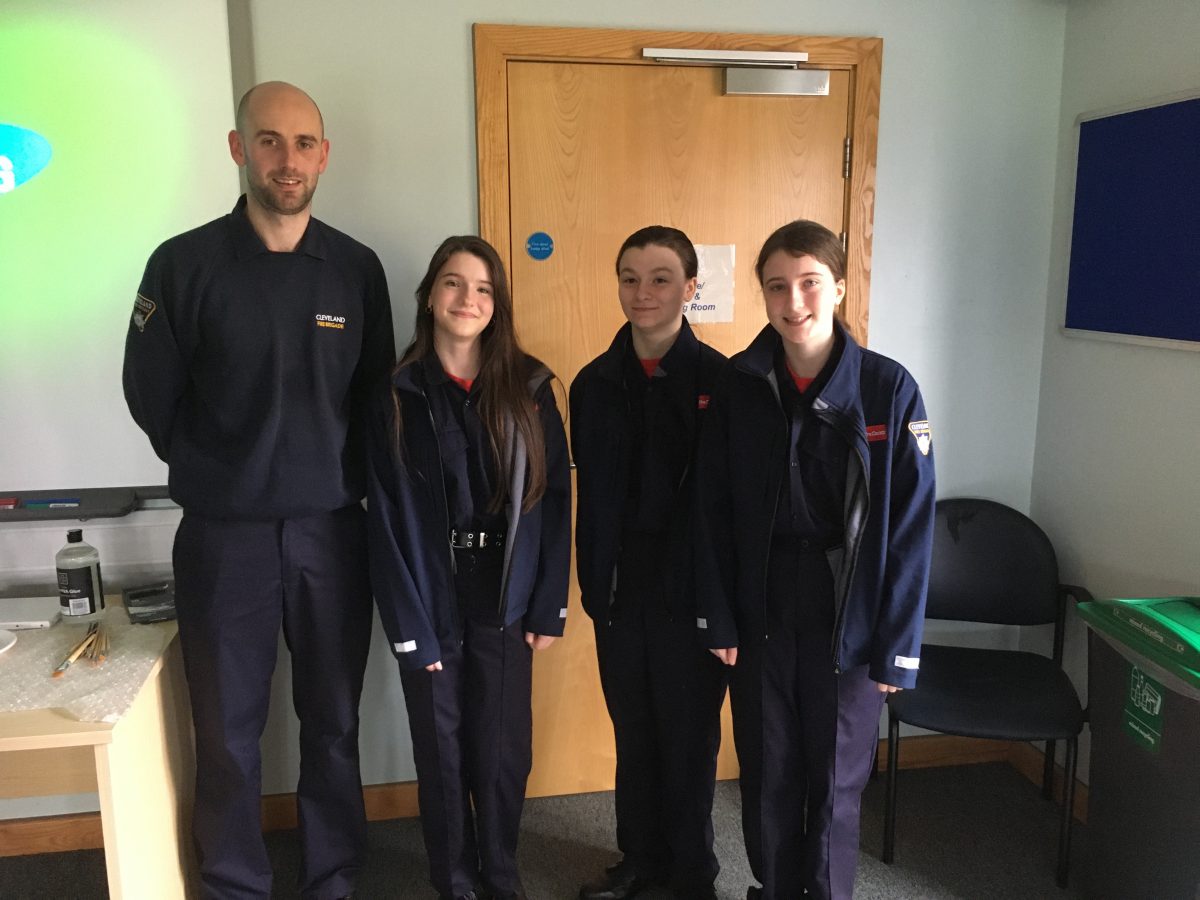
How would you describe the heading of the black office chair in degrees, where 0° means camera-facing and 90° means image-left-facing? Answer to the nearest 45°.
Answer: approximately 0°

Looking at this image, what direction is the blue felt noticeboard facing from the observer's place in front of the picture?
facing the viewer and to the left of the viewer

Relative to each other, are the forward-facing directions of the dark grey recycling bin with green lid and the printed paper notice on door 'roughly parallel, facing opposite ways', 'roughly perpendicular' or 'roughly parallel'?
roughly perpendicular

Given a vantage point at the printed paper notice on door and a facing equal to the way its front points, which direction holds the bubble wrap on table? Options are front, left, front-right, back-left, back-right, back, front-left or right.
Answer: front-right

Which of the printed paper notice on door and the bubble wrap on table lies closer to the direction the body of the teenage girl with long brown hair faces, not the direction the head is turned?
the bubble wrap on table

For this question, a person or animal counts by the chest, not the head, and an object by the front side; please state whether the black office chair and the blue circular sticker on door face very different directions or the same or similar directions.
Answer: same or similar directions

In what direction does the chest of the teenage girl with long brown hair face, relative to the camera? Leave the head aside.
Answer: toward the camera

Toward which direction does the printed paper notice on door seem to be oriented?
toward the camera

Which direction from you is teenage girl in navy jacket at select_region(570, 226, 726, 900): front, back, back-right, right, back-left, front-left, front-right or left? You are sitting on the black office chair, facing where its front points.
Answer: front-right

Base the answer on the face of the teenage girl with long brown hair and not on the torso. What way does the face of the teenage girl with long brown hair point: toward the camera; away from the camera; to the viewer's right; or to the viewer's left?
toward the camera

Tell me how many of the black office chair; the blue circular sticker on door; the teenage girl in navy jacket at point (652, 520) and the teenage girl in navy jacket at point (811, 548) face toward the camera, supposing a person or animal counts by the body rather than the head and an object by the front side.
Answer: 4

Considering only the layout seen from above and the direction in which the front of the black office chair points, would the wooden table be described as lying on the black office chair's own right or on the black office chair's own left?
on the black office chair's own right

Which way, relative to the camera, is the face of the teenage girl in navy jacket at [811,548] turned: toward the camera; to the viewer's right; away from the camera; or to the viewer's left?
toward the camera

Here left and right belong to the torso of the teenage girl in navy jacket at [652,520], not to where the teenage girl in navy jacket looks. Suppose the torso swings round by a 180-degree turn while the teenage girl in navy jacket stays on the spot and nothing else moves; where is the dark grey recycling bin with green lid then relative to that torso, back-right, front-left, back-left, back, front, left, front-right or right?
right

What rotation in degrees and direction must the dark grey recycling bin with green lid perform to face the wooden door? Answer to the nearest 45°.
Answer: approximately 45° to its right

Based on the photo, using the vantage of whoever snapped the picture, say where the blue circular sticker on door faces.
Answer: facing the viewer

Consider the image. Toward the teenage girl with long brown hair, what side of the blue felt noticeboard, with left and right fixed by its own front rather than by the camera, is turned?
front

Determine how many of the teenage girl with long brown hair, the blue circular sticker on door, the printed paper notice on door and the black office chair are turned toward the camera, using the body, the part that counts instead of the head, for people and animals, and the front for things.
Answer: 4

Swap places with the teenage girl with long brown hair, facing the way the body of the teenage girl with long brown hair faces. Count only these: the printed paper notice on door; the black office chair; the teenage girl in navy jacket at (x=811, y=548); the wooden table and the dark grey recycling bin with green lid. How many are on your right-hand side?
1

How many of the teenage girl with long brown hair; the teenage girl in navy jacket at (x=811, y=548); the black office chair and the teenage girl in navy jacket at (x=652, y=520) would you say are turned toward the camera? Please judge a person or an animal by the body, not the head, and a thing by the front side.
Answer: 4
